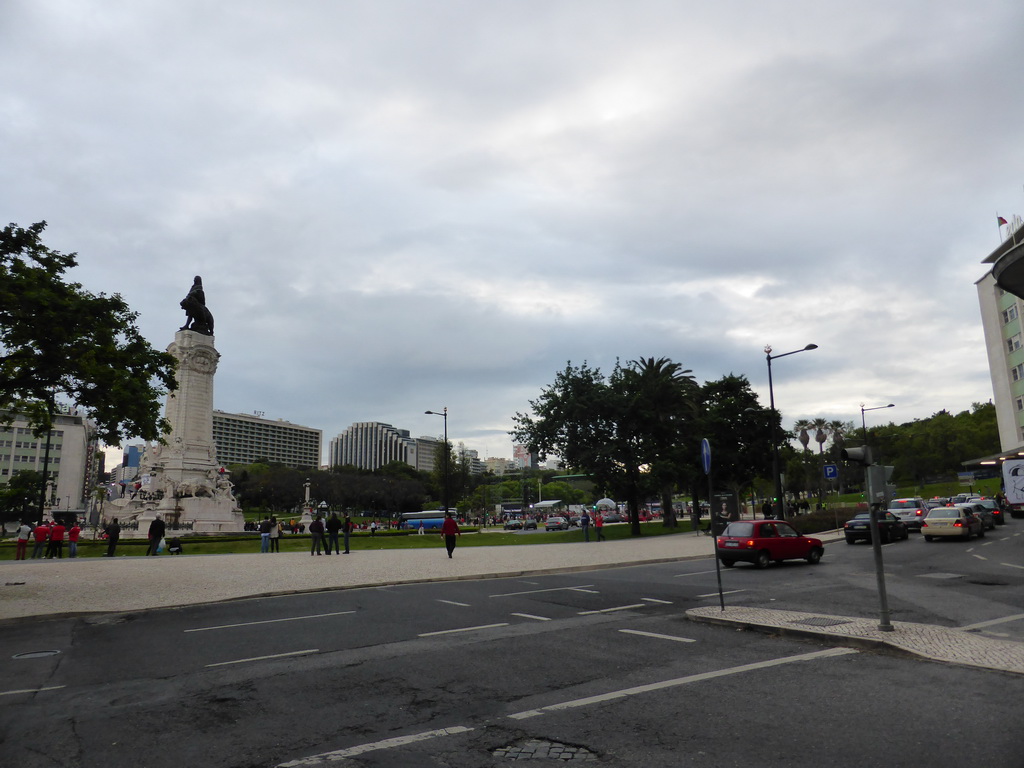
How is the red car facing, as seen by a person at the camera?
facing away from the viewer and to the right of the viewer

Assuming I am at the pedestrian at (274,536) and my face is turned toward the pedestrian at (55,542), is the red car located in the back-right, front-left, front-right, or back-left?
back-left

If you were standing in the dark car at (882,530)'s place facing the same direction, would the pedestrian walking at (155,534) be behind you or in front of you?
behind

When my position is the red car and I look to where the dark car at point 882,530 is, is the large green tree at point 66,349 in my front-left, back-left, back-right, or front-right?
back-left

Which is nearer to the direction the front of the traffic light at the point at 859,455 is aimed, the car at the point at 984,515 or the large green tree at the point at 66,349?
the large green tree
